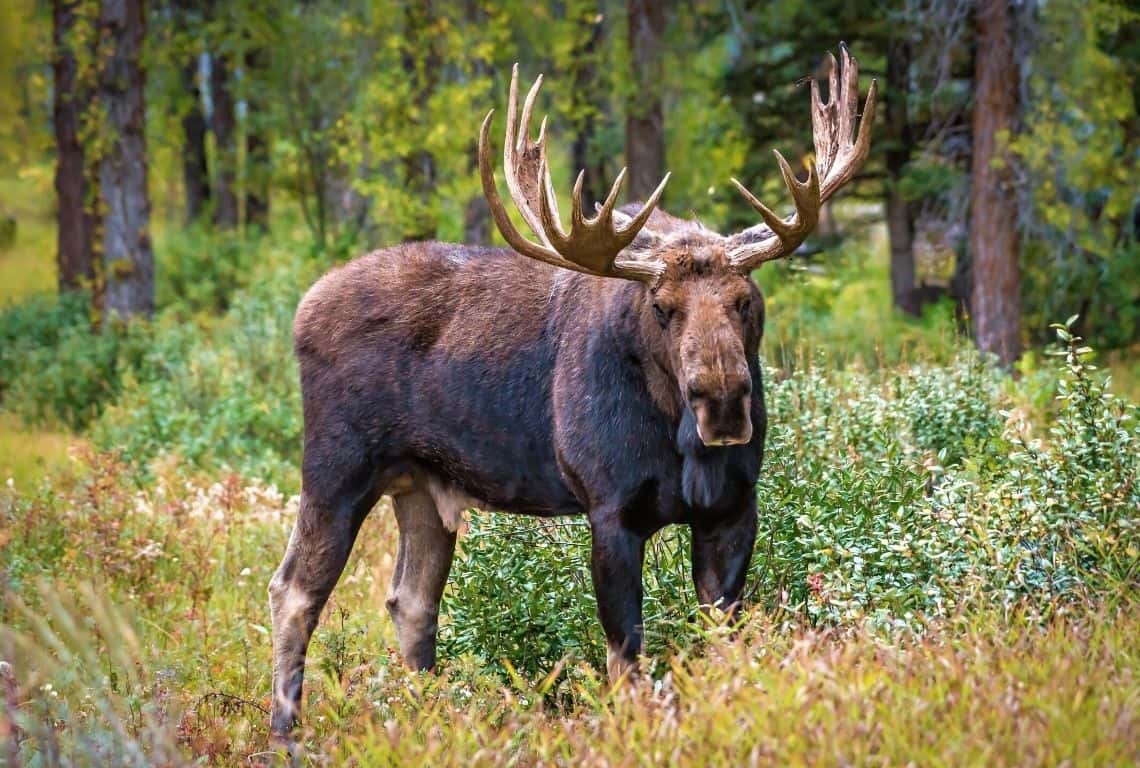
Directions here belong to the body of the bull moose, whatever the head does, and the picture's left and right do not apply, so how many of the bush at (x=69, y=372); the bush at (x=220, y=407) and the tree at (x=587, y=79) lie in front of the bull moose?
0

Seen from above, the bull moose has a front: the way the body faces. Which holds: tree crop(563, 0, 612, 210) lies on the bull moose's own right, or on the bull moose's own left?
on the bull moose's own left

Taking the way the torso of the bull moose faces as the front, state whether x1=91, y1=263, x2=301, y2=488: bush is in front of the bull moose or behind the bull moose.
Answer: behind

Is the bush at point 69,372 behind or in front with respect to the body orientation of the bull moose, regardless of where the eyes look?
behind

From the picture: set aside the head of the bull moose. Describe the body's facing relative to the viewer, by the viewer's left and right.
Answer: facing the viewer and to the right of the viewer
